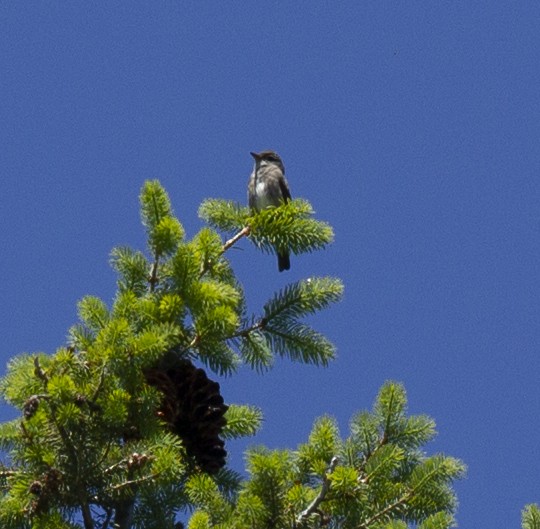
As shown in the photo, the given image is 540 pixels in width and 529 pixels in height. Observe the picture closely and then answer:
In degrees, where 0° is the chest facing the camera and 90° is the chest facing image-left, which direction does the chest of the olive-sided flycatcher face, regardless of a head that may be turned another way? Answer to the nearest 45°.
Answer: approximately 45°
